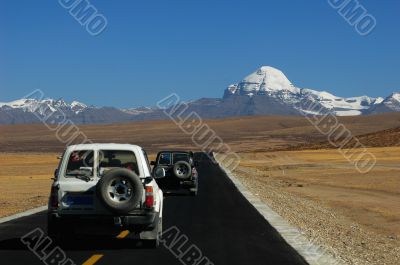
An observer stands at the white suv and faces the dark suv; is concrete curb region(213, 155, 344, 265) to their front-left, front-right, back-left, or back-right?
front-right

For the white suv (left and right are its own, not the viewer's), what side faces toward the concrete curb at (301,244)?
right

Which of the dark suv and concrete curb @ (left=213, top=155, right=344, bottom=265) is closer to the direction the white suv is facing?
the dark suv

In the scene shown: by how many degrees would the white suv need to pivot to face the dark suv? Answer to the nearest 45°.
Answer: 0° — it already faces it

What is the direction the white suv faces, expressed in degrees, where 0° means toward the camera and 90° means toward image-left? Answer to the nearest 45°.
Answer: approximately 180°
